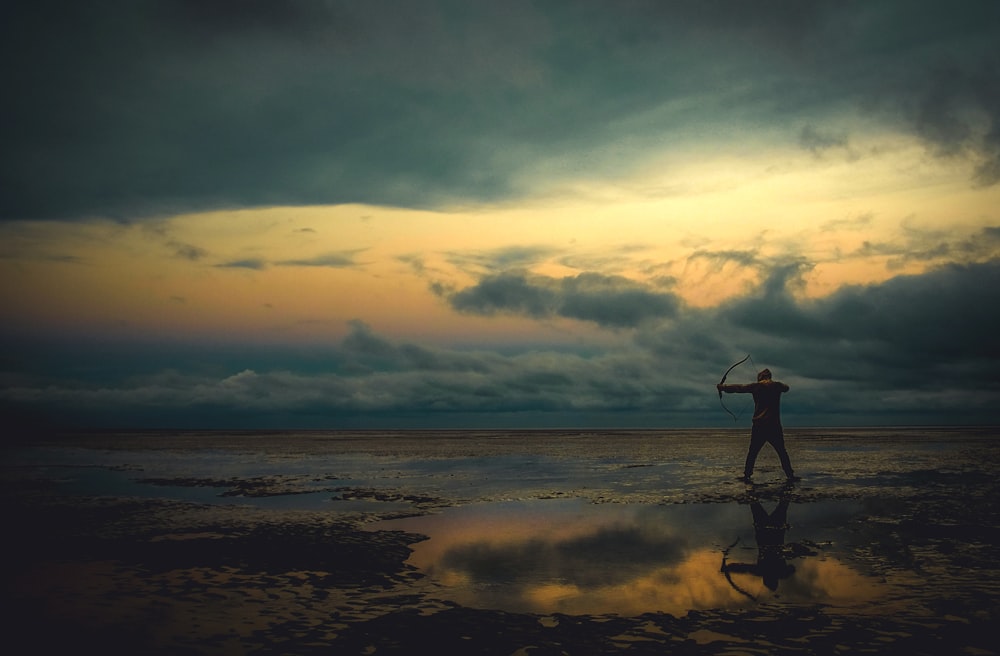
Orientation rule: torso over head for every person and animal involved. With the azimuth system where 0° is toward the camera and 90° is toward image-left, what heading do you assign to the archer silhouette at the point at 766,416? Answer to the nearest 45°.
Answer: approximately 180°
